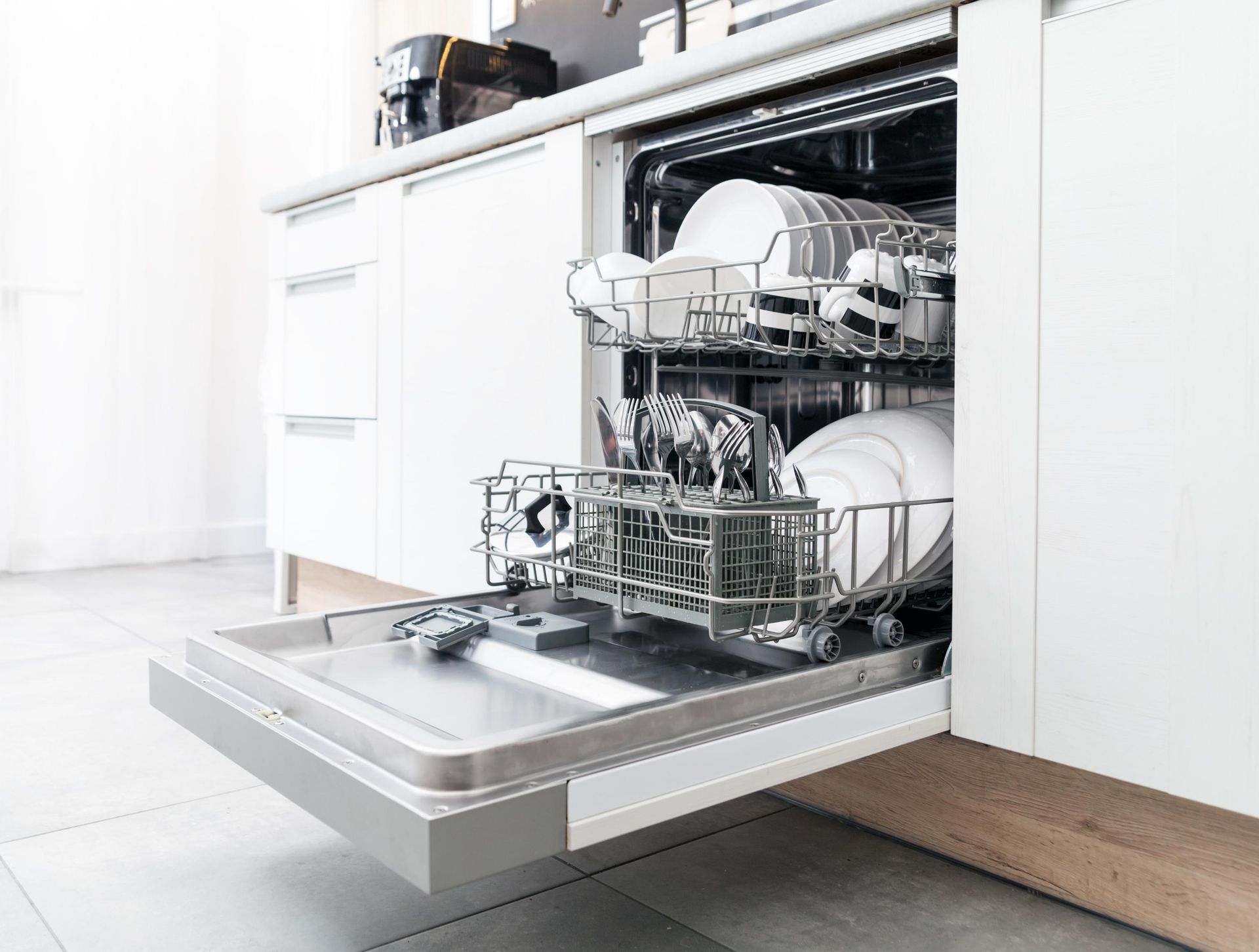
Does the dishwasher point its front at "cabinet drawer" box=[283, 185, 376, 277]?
no

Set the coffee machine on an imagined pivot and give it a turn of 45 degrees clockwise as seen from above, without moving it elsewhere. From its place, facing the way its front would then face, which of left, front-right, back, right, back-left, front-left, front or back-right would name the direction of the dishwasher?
left

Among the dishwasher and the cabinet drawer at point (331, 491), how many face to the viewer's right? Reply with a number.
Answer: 0

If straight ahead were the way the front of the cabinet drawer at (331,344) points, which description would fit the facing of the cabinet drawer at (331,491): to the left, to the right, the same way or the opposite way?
the same way

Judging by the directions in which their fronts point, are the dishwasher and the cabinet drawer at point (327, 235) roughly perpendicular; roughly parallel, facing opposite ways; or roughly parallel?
roughly parallel

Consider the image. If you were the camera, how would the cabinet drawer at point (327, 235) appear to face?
facing the viewer and to the left of the viewer

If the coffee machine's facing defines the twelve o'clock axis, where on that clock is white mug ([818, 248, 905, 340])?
The white mug is roughly at 10 o'clock from the coffee machine.

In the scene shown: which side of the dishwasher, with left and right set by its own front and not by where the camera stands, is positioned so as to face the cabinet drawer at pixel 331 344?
right

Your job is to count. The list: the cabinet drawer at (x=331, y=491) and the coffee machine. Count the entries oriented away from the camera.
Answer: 0

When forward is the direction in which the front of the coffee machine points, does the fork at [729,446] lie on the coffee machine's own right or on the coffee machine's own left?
on the coffee machine's own left

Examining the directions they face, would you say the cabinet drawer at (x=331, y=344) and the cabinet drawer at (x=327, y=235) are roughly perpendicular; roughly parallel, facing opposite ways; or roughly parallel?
roughly parallel

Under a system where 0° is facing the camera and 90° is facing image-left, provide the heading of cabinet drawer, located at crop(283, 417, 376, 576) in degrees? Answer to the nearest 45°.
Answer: approximately 45°

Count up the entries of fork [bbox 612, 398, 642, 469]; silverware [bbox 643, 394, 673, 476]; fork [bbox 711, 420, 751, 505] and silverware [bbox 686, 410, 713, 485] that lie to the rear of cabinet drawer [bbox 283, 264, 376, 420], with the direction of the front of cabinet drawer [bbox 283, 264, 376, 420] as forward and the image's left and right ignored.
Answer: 0

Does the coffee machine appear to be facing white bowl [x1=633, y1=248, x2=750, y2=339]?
no

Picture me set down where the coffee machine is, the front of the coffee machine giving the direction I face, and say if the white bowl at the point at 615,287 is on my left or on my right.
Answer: on my left

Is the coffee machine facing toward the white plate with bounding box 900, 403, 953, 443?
no

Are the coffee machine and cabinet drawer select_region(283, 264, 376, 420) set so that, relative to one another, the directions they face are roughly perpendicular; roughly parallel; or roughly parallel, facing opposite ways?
roughly parallel
